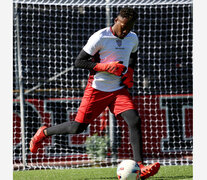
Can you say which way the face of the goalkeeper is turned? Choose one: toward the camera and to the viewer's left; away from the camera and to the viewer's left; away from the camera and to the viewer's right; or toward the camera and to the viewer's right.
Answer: toward the camera and to the viewer's right
